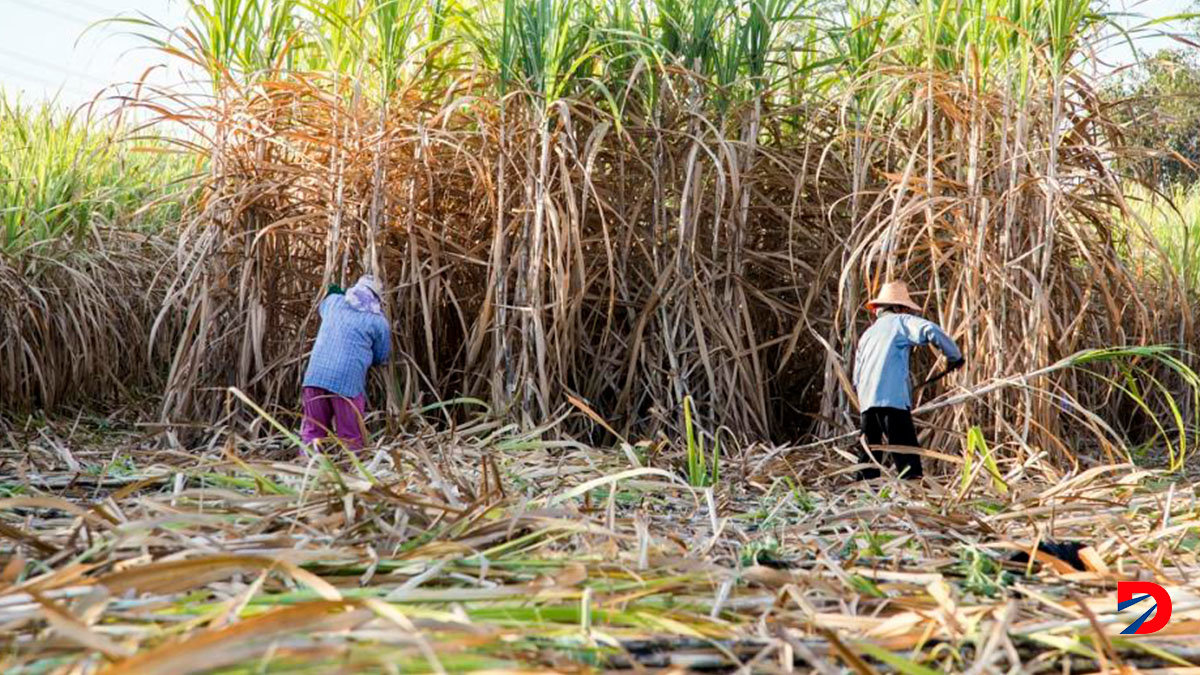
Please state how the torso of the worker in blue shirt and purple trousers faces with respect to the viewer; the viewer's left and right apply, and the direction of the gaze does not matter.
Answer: facing away from the viewer and to the right of the viewer
